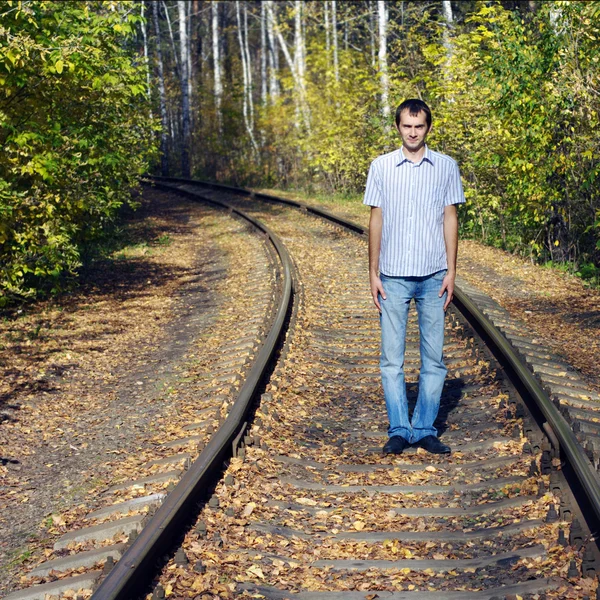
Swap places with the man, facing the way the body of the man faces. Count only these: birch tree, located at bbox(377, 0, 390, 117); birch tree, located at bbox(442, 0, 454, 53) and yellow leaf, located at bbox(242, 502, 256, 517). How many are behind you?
2

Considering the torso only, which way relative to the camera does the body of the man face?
toward the camera

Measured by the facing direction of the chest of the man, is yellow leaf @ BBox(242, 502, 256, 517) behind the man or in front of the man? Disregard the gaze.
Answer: in front

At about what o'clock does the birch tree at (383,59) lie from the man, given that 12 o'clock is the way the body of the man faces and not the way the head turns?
The birch tree is roughly at 6 o'clock from the man.

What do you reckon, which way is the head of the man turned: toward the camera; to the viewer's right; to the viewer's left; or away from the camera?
toward the camera

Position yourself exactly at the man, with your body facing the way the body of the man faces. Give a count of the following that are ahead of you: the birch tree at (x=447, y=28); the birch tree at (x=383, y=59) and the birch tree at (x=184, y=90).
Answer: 0

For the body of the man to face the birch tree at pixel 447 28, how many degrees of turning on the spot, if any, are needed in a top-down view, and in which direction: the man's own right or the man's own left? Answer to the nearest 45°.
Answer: approximately 180°

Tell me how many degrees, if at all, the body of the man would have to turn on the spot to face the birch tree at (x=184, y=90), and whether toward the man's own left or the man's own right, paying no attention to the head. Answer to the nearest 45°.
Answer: approximately 180°
